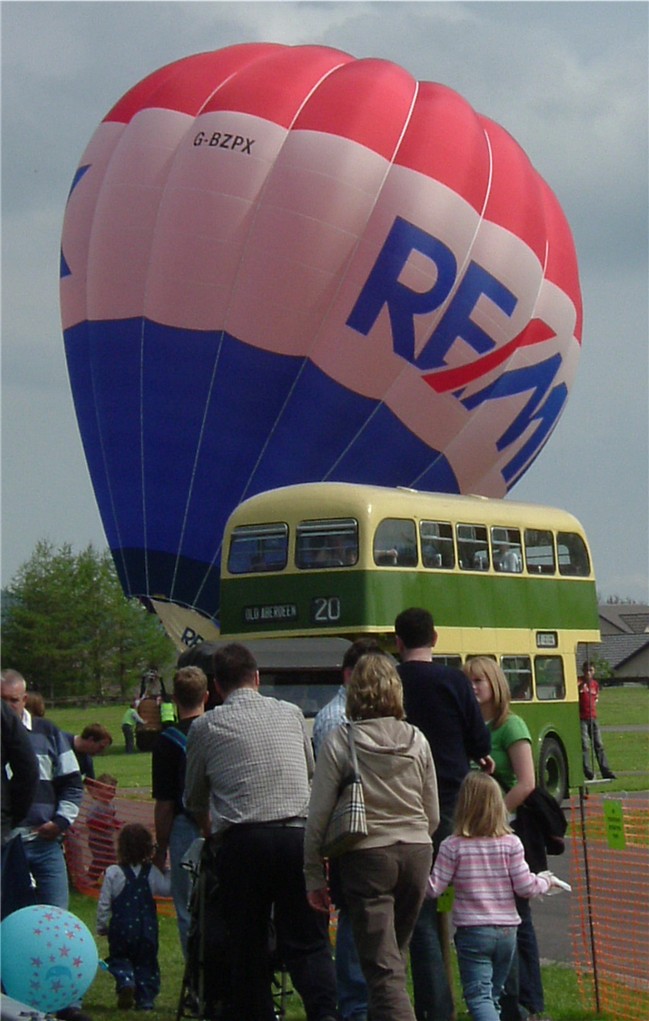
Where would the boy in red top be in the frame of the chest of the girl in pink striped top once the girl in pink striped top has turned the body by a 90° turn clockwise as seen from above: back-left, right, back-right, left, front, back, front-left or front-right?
left

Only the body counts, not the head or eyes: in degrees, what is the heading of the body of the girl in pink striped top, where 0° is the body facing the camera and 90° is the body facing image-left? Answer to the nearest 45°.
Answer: approximately 180°

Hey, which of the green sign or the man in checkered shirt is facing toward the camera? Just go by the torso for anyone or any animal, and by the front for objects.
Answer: the green sign

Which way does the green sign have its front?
toward the camera

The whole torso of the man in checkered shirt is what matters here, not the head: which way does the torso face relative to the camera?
away from the camera

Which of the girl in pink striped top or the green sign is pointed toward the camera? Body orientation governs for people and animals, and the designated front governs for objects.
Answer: the green sign

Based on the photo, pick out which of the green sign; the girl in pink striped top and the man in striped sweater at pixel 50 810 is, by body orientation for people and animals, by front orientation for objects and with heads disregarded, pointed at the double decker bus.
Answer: the girl in pink striped top

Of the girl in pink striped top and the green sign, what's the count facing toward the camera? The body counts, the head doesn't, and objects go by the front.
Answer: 1

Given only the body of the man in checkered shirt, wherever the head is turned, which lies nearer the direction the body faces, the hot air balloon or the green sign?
the hot air balloon

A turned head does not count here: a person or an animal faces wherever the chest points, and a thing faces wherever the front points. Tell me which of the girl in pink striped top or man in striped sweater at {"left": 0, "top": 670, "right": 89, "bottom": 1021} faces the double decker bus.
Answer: the girl in pink striped top

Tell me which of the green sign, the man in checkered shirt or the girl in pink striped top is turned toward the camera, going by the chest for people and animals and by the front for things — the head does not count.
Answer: the green sign

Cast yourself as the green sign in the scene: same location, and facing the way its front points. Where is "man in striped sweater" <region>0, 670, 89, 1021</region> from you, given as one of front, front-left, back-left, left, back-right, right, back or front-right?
right

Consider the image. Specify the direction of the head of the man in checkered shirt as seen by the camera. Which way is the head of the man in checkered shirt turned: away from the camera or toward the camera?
away from the camera

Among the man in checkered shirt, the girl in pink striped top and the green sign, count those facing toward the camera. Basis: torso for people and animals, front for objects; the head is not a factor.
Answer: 1
